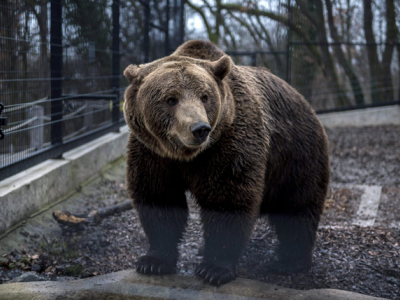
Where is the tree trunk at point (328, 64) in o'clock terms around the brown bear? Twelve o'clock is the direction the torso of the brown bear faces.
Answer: The tree trunk is roughly at 5 o'clock from the brown bear.

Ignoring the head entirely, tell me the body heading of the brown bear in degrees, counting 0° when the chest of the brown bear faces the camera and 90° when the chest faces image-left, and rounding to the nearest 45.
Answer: approximately 45°

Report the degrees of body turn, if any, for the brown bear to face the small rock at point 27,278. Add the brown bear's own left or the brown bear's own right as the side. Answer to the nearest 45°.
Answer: approximately 45° to the brown bear's own right

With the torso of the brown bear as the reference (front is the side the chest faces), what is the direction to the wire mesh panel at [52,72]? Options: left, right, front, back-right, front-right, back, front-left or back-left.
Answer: right

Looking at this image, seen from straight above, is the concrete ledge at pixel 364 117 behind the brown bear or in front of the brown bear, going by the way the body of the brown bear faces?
behind

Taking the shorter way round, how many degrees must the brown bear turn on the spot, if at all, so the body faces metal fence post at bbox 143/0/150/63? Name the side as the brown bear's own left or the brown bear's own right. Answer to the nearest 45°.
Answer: approximately 135° to the brown bear's own right

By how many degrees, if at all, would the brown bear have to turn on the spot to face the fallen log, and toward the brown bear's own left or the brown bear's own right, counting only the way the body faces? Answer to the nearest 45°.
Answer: approximately 90° to the brown bear's own right

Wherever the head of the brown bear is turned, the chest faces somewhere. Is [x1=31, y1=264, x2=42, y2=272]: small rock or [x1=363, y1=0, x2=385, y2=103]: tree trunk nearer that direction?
the small rock

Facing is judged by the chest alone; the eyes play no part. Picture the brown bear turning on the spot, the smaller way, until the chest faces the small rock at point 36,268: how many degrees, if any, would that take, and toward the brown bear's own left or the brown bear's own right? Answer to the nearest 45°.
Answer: approximately 45° to the brown bear's own right

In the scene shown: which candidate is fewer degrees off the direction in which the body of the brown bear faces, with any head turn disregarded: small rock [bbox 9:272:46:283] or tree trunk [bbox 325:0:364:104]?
the small rock
